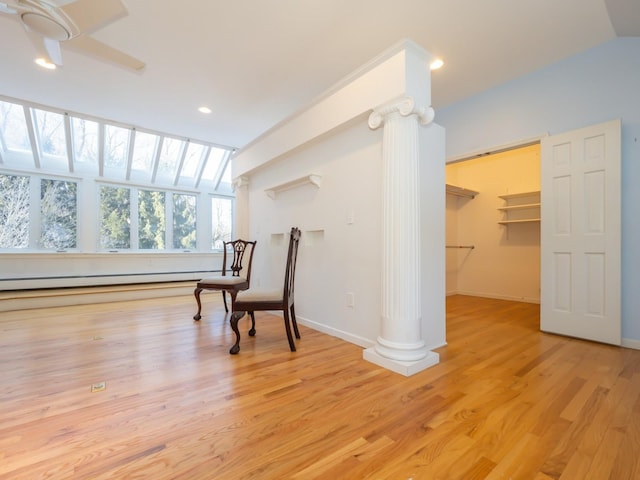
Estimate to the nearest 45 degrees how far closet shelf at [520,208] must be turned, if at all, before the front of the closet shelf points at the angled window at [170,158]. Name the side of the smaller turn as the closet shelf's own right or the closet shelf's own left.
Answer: approximately 45° to the closet shelf's own right

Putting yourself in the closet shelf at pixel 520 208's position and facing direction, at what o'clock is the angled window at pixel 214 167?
The angled window is roughly at 1 o'clock from the closet shelf.

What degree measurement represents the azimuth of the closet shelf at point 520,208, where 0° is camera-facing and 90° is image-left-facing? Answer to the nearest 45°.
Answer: approximately 45°

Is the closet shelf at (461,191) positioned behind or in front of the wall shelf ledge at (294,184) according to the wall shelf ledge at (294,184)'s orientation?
behind

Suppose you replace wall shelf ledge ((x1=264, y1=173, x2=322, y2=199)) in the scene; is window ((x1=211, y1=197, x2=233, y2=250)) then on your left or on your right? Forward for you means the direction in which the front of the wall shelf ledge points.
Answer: on your right

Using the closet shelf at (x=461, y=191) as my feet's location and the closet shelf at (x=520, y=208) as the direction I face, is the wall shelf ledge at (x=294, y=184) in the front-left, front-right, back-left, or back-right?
back-right

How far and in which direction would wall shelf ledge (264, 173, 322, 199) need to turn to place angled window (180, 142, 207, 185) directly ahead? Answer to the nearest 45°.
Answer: approximately 90° to its right

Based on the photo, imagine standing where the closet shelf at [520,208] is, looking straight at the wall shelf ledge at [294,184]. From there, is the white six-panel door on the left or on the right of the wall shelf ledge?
left

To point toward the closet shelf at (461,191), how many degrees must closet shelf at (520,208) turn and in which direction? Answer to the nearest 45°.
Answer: approximately 45° to its right

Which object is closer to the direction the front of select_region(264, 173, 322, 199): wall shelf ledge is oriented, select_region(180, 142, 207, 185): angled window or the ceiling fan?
the ceiling fan
